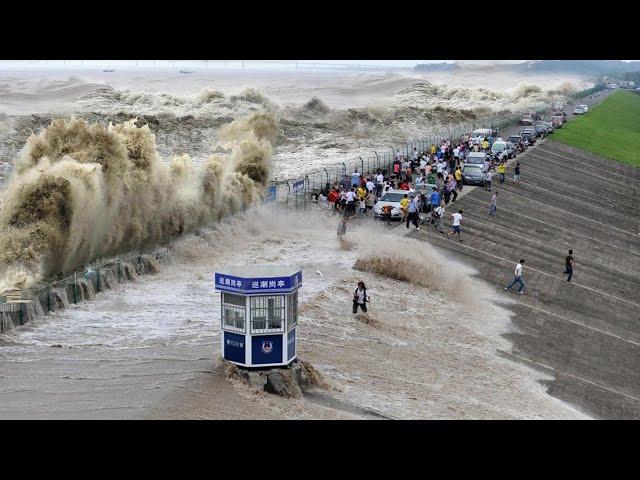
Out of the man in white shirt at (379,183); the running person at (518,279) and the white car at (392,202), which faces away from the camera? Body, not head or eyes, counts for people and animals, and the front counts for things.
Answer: the man in white shirt

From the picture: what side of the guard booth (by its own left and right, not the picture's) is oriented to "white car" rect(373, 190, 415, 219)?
back

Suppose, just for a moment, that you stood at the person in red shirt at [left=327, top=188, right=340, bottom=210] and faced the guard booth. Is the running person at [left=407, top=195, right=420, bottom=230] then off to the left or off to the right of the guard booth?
left

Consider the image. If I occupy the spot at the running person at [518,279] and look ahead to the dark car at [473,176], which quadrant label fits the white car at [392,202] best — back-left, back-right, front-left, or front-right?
front-left

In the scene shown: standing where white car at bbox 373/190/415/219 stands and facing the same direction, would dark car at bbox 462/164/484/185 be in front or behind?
behind

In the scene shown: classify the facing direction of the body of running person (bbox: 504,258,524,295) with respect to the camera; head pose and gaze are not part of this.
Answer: to the viewer's right

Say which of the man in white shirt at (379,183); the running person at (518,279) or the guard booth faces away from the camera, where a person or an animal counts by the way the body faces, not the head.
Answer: the man in white shirt

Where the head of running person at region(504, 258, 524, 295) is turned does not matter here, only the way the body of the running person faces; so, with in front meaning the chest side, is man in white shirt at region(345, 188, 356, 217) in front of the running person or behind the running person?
behind

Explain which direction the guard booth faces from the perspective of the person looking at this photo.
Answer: facing the viewer

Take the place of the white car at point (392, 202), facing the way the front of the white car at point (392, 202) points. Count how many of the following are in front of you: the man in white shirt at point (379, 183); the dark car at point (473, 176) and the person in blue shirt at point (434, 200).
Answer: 0

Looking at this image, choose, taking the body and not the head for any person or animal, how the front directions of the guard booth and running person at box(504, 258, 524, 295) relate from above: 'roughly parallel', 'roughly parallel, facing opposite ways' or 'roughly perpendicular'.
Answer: roughly perpendicular

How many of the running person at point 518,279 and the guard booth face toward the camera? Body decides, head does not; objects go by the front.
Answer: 1

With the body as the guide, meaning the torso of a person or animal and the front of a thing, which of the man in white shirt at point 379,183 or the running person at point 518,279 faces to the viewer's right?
the running person
